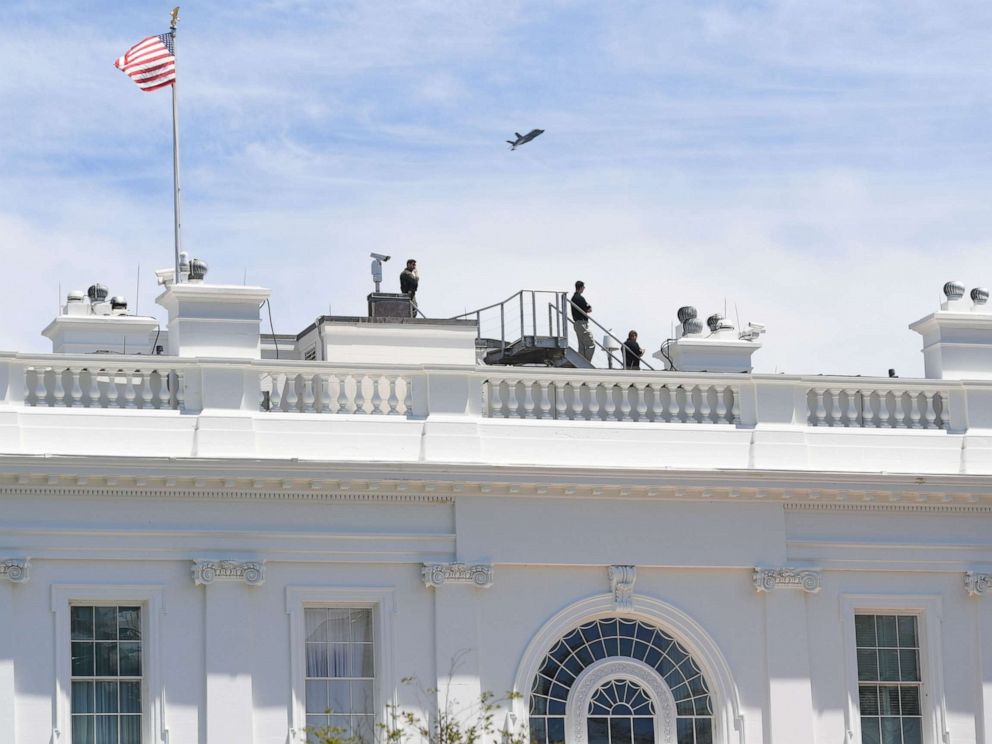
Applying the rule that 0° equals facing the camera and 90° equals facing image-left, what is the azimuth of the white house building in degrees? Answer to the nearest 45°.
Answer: approximately 0°
